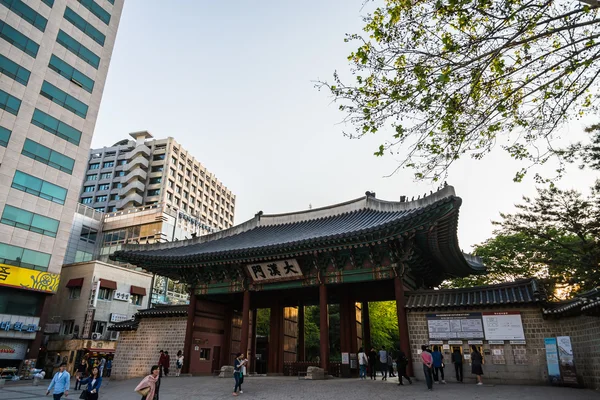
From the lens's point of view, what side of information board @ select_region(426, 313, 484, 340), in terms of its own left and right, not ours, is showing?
front

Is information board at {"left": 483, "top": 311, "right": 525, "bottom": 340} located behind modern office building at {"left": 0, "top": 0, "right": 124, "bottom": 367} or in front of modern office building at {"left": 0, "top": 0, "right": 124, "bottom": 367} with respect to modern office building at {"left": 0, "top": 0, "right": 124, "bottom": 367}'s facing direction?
in front

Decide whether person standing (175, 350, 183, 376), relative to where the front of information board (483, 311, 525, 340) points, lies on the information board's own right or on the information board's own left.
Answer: on the information board's own right

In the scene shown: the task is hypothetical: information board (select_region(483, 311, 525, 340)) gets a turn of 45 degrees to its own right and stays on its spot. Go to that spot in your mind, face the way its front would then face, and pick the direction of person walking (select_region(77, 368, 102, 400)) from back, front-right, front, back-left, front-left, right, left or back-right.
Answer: front

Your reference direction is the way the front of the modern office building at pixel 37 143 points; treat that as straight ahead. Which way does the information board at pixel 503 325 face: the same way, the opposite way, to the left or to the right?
to the right

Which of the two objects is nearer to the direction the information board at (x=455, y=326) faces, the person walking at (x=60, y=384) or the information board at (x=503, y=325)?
the person walking

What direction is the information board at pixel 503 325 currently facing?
toward the camera

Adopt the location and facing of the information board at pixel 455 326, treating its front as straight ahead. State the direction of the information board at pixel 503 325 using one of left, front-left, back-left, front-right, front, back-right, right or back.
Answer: left

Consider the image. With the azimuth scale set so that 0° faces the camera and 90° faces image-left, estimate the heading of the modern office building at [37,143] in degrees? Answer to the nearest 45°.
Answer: approximately 315°

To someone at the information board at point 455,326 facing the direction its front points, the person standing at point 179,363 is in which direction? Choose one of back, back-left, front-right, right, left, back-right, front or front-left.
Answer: right

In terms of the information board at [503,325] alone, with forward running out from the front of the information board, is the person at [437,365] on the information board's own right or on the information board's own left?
on the information board's own right

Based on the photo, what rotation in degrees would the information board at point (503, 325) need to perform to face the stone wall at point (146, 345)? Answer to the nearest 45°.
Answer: approximately 90° to its right

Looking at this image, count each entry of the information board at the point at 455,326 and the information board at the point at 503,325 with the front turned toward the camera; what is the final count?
2

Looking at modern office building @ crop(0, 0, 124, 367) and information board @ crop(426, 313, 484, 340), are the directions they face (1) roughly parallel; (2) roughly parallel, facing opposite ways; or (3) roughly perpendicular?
roughly perpendicular

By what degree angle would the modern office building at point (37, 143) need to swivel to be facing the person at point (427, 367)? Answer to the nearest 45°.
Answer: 0° — it already faces them
